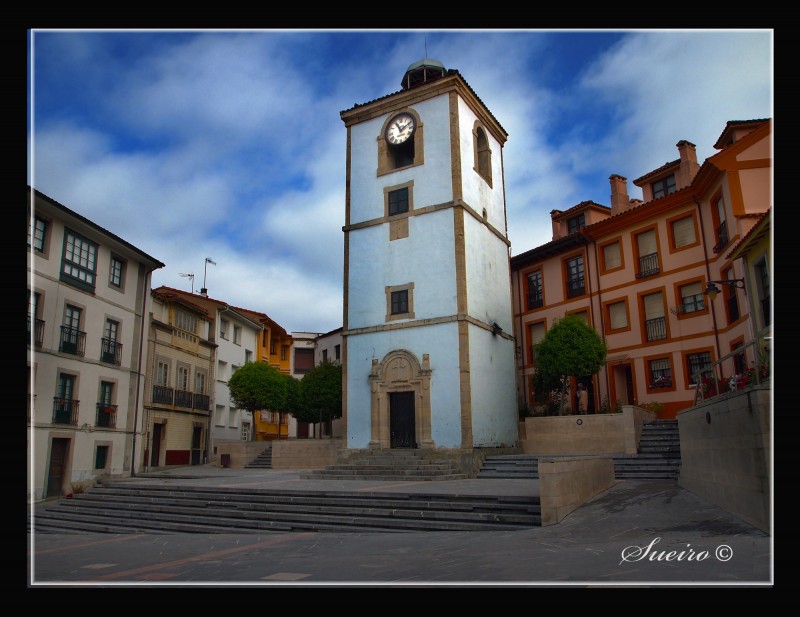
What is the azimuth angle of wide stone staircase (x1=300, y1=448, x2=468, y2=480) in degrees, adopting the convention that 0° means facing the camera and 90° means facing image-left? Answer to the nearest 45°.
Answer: approximately 0°

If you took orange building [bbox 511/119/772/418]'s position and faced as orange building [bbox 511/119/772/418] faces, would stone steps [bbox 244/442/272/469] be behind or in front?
in front

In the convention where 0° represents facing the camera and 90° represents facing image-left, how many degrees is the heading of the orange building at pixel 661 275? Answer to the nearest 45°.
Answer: approximately 45°

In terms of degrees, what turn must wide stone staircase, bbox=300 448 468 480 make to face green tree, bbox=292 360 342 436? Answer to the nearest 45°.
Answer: approximately 180°

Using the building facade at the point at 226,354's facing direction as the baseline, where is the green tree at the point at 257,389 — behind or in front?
in front

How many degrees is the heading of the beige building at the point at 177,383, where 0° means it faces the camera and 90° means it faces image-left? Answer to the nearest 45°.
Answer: approximately 315°

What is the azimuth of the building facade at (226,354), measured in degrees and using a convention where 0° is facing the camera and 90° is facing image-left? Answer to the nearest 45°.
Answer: approximately 315°

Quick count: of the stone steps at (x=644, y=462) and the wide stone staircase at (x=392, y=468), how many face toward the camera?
2

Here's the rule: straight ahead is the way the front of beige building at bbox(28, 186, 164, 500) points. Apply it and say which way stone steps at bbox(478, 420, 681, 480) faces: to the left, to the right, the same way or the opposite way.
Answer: to the right
